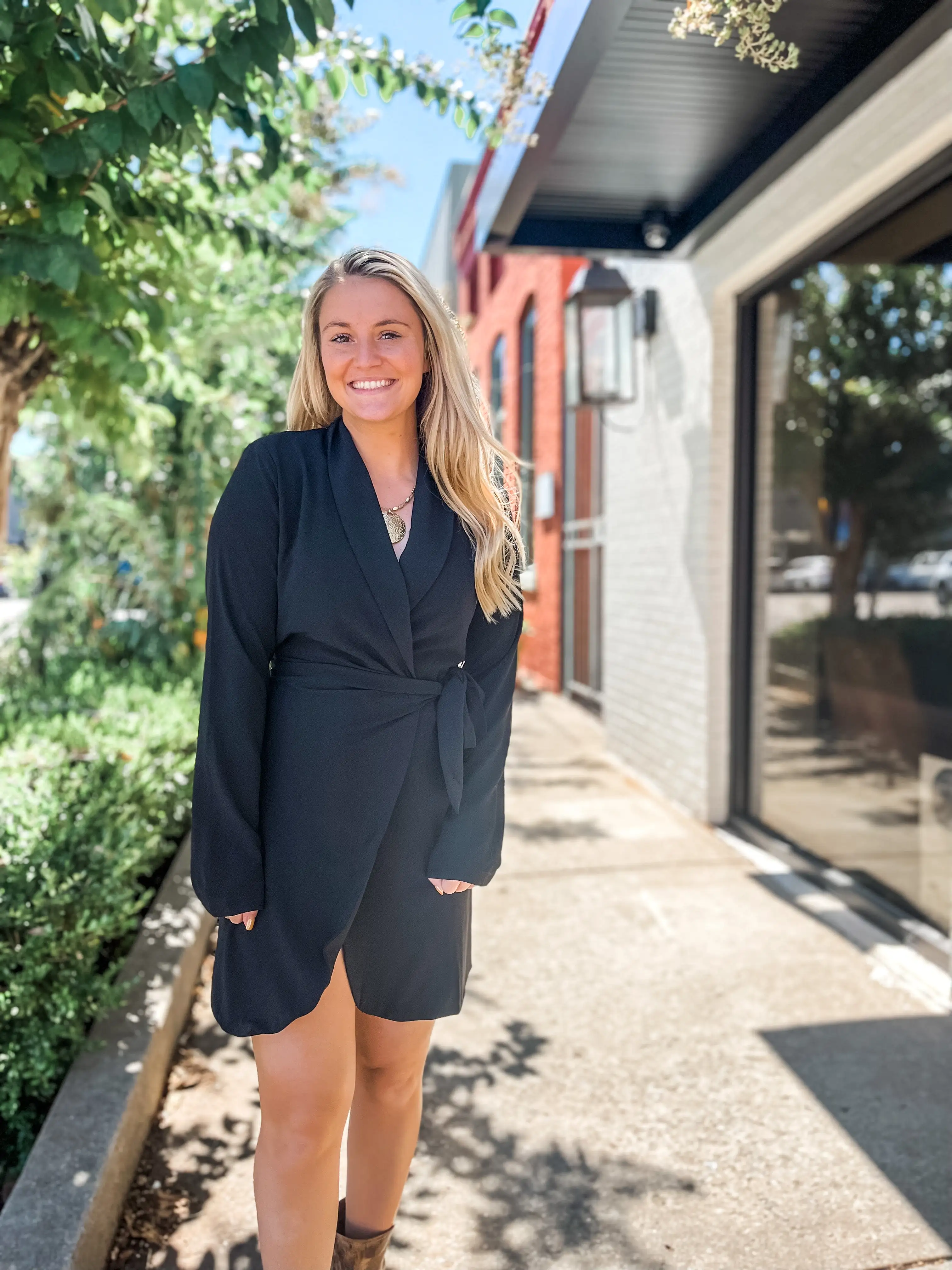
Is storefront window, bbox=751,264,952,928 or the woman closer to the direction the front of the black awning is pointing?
the woman

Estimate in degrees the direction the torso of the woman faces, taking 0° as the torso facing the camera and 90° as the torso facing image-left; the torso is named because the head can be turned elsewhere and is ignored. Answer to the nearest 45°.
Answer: approximately 315°

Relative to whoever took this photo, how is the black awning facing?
facing to the left of the viewer

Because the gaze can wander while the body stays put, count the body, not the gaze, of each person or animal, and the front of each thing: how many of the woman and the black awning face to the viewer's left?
1
